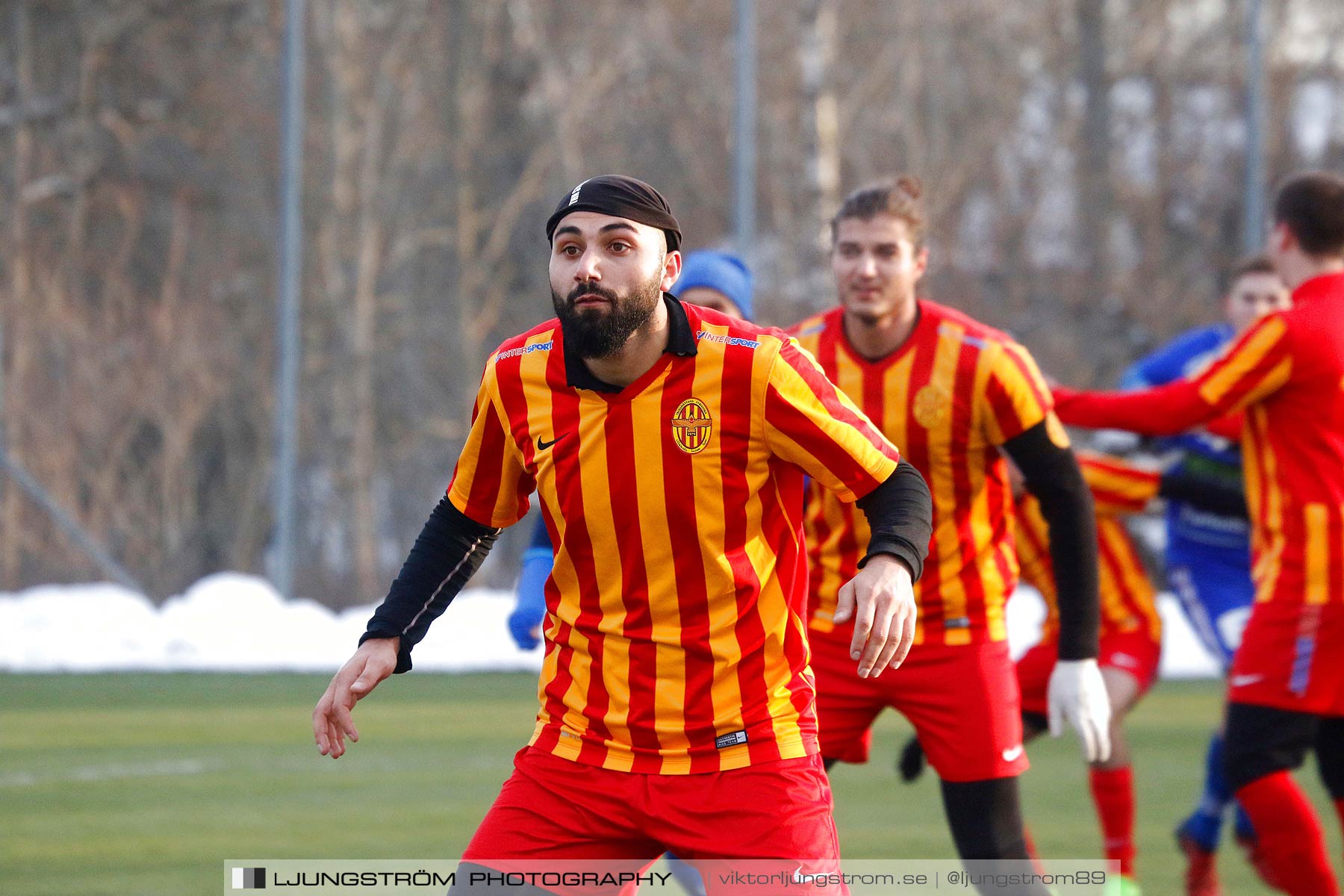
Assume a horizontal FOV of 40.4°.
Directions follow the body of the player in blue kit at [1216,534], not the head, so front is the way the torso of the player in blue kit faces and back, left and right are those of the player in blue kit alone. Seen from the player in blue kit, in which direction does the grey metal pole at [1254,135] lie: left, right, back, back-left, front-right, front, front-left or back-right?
back-left

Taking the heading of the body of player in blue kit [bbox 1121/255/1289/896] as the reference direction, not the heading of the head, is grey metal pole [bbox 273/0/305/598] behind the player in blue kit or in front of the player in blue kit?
behind

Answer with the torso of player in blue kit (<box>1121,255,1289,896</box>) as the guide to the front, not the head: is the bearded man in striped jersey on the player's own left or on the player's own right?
on the player's own right

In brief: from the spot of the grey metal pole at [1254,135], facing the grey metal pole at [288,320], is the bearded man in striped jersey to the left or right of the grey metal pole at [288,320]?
left

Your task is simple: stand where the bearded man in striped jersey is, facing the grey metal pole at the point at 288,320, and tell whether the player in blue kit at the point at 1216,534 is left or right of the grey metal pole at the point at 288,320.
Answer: right

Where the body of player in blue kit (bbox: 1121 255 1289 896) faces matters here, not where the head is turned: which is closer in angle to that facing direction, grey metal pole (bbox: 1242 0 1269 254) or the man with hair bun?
the man with hair bun

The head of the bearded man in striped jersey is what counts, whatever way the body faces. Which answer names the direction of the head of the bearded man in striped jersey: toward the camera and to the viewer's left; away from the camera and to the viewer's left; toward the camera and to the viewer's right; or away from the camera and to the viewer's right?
toward the camera and to the viewer's left

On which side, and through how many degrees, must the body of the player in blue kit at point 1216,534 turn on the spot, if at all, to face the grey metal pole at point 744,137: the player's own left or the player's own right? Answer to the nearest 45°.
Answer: approximately 180°

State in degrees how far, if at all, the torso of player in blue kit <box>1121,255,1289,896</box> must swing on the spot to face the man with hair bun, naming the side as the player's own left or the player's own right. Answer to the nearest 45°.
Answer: approximately 45° to the player's own right
